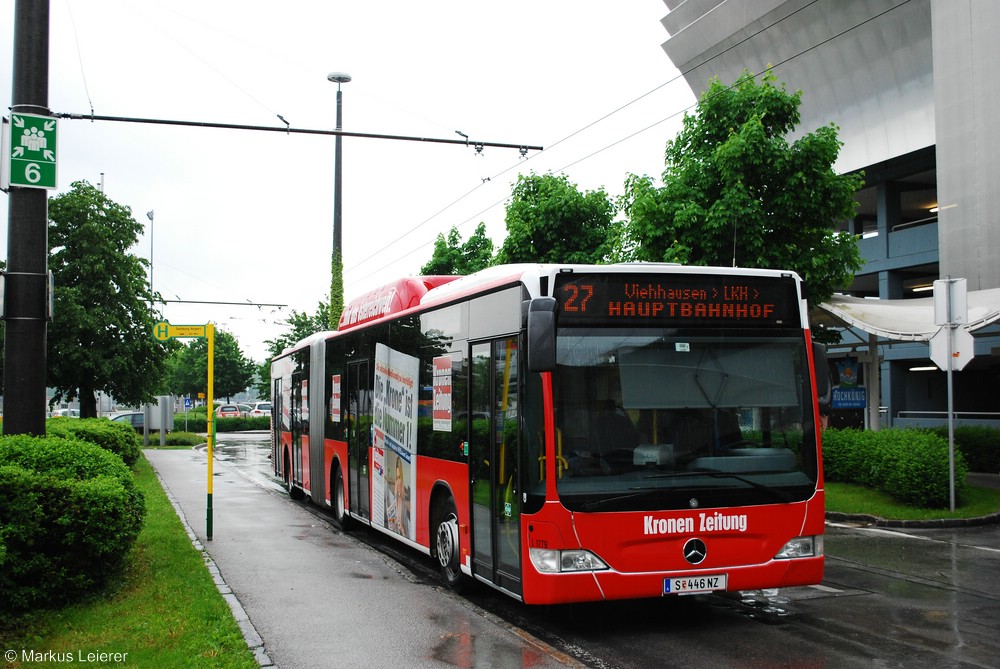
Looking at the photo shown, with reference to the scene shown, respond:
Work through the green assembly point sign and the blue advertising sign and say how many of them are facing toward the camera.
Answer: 2

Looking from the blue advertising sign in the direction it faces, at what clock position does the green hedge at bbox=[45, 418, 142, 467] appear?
The green hedge is roughly at 2 o'clock from the blue advertising sign.

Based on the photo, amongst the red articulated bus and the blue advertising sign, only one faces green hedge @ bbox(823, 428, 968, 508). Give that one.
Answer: the blue advertising sign

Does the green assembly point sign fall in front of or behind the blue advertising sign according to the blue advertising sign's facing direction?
in front

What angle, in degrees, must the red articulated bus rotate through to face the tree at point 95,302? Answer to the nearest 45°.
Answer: approximately 180°

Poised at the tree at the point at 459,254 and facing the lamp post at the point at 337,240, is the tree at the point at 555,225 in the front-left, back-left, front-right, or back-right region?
back-left

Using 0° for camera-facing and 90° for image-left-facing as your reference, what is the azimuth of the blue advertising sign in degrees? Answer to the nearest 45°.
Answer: approximately 0°

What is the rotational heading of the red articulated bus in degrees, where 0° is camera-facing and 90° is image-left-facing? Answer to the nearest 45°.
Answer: approximately 315°

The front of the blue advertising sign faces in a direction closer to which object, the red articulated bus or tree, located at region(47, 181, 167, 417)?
the red articulated bus
